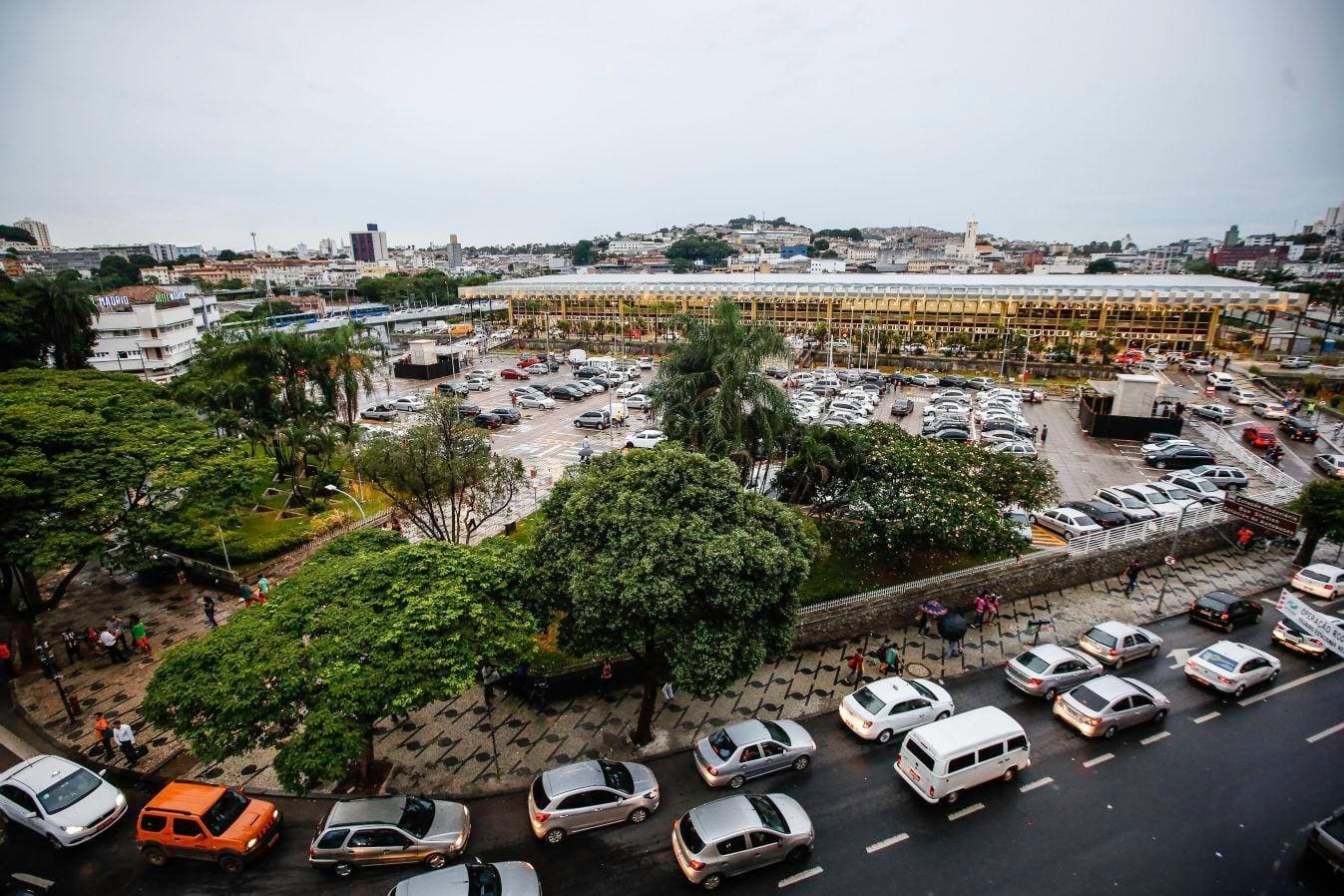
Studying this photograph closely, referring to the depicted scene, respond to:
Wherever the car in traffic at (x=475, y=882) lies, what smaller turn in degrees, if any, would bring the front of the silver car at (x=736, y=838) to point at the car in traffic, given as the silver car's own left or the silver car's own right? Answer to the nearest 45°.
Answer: approximately 135° to the silver car's own left

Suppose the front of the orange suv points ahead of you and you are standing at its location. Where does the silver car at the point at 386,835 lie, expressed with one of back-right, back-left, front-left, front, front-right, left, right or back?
front

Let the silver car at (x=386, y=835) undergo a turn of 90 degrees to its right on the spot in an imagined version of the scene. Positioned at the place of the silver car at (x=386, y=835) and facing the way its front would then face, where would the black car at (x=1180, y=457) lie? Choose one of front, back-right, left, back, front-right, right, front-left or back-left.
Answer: left

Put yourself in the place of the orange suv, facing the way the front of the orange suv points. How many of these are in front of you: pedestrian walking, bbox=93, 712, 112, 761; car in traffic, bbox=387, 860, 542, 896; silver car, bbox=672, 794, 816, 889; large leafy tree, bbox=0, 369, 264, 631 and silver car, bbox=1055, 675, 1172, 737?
3

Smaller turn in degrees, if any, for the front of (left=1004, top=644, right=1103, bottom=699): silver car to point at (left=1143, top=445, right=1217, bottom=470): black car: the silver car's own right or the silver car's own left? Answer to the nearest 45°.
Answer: approximately 45° to the silver car's own left

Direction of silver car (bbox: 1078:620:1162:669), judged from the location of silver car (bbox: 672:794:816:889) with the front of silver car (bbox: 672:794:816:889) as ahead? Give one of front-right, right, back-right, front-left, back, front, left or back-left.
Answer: front

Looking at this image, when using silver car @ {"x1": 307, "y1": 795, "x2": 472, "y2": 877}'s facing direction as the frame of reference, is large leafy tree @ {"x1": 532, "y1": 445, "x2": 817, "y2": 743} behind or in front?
in front

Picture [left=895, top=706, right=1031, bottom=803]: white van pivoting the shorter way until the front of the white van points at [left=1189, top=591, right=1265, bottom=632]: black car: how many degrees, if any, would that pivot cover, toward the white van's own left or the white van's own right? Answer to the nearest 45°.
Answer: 0° — it already faces it

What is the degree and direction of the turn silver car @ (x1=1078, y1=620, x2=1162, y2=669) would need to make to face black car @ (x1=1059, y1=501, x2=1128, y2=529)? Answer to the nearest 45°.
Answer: approximately 45° to its left

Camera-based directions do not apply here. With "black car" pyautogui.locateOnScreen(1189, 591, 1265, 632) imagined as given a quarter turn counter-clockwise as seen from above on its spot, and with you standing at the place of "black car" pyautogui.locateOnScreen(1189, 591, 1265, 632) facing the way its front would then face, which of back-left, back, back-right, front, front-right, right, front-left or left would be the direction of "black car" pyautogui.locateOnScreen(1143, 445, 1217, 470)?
front-right

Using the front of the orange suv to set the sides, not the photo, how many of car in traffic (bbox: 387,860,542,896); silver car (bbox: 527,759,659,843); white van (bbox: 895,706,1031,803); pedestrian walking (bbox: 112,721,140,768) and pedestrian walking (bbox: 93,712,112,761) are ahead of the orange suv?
3

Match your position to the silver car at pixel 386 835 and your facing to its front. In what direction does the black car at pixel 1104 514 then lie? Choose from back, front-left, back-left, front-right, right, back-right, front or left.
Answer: front

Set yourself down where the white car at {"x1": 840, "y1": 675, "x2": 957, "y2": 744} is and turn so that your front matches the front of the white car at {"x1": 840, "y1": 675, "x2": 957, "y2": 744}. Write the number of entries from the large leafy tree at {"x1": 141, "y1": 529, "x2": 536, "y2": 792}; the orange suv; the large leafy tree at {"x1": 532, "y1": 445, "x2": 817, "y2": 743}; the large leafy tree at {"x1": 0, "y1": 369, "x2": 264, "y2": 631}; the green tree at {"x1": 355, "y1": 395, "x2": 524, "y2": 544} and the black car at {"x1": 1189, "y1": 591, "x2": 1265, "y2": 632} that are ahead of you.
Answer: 1

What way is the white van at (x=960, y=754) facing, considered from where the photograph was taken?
facing away from the viewer and to the right of the viewer

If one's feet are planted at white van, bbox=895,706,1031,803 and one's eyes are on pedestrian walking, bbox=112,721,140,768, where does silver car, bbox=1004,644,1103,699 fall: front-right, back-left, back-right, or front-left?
back-right
